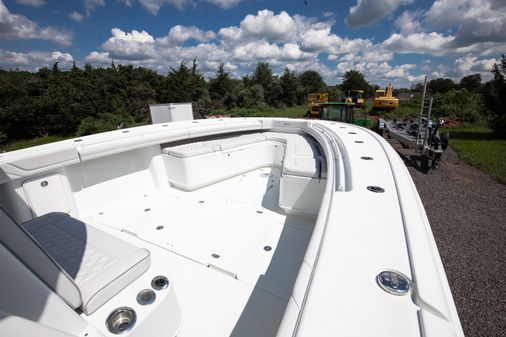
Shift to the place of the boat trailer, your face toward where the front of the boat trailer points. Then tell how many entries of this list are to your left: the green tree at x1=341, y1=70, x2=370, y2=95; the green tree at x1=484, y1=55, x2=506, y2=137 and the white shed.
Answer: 1

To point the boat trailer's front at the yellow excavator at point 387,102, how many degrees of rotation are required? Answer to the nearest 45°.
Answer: approximately 180°

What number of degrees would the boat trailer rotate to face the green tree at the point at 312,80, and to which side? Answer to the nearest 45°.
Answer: approximately 180°

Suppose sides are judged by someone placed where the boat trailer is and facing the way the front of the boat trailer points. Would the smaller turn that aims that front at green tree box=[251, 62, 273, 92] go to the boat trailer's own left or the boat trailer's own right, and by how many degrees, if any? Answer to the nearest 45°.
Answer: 0° — it already faces it

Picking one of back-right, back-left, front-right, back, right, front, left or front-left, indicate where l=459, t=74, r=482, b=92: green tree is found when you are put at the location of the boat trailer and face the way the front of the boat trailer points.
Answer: front-right

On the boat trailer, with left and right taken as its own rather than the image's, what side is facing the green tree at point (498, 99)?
left

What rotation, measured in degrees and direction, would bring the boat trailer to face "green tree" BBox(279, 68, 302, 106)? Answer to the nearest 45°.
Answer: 0° — it already faces it
